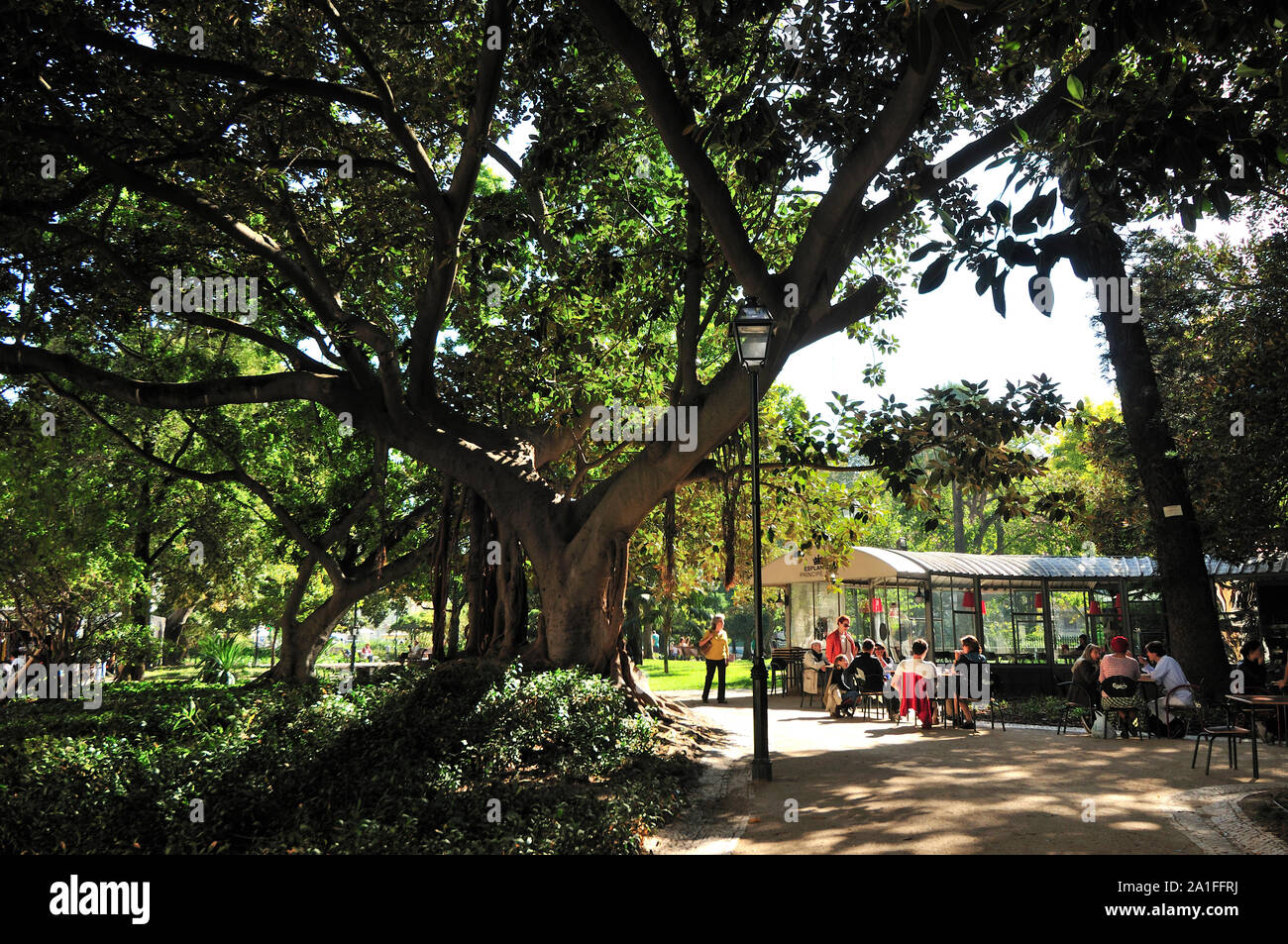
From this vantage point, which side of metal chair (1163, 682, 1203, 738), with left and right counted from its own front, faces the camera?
left

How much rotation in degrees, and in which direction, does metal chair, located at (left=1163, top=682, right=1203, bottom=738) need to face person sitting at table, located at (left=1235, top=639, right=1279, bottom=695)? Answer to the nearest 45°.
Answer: approximately 135° to its right

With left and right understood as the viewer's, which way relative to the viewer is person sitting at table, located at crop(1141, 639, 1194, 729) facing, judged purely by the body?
facing to the left of the viewer

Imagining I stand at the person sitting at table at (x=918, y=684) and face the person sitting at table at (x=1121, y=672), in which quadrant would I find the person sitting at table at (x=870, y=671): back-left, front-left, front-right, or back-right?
back-left

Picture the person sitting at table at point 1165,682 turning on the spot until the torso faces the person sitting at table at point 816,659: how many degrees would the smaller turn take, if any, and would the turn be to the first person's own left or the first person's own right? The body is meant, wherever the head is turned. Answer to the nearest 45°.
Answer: approximately 45° to the first person's own right

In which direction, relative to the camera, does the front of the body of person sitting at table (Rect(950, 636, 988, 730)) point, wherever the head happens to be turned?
to the viewer's left

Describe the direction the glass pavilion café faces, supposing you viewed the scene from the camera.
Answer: facing the viewer and to the left of the viewer

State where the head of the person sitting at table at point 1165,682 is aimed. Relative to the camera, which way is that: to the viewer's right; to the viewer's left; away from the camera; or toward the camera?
to the viewer's left

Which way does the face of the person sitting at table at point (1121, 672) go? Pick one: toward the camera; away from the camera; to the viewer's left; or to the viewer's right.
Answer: away from the camera

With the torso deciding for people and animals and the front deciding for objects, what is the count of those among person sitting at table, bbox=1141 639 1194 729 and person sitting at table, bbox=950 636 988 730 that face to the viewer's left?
2
